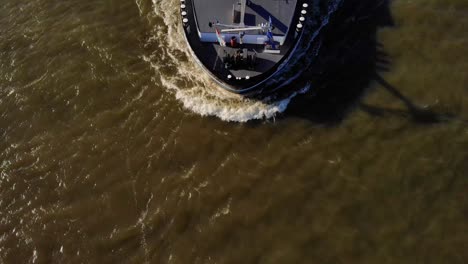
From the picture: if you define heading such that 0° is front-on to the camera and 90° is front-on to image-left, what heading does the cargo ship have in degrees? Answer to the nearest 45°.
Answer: approximately 0°
